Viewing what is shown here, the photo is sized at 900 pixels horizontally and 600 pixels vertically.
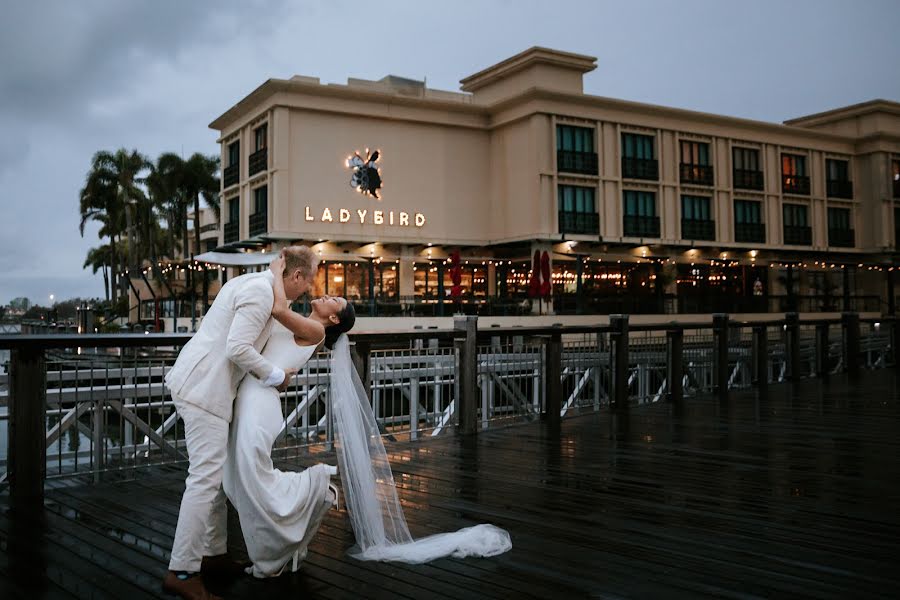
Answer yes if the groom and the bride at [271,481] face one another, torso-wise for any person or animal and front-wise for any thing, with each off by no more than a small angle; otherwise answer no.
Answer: yes

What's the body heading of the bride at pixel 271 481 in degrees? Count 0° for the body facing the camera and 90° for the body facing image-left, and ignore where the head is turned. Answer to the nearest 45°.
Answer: approximately 90°

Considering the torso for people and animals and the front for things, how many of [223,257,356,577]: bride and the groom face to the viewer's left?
1

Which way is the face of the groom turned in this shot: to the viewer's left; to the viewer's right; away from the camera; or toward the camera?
to the viewer's right

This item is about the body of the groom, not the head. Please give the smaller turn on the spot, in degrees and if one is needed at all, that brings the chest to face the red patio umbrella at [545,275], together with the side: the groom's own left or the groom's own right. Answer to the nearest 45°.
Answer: approximately 45° to the groom's own left

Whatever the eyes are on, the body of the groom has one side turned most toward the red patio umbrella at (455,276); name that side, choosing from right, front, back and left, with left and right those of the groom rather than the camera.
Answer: left

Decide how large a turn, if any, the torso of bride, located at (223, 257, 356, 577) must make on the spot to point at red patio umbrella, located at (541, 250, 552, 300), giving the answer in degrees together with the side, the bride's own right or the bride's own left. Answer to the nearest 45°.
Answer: approximately 90° to the bride's own right

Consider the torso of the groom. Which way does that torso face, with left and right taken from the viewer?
facing to the right of the viewer

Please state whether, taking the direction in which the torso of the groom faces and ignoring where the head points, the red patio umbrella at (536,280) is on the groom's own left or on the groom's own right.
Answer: on the groom's own left

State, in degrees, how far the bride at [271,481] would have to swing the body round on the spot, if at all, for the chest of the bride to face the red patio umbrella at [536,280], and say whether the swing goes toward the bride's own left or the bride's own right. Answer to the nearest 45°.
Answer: approximately 90° to the bride's own right

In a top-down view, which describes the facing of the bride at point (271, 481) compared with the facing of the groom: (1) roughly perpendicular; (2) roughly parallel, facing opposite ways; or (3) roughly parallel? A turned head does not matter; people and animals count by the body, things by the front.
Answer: roughly parallel, facing opposite ways
